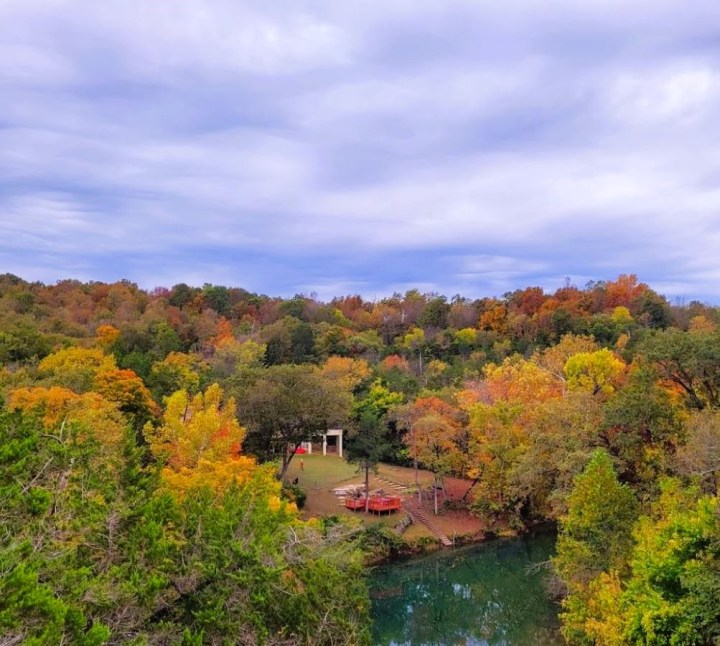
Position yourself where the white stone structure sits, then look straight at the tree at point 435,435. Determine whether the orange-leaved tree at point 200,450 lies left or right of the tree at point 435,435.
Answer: right

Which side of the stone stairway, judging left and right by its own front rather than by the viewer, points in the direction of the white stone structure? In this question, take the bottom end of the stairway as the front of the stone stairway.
back

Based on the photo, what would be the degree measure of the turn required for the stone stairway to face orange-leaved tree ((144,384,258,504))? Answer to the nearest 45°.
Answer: approximately 90° to its right

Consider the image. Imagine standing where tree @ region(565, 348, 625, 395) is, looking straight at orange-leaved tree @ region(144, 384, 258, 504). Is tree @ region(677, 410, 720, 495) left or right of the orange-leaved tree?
left

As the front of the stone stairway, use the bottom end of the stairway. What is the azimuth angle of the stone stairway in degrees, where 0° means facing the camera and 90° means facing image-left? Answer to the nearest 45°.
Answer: approximately 315°

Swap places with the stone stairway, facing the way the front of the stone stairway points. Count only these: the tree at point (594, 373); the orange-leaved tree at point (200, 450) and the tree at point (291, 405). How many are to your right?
2

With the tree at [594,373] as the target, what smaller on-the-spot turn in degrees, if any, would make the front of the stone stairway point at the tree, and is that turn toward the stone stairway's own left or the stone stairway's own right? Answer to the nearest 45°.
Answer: approximately 45° to the stone stairway's own left

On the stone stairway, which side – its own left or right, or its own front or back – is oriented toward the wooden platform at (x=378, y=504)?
right
